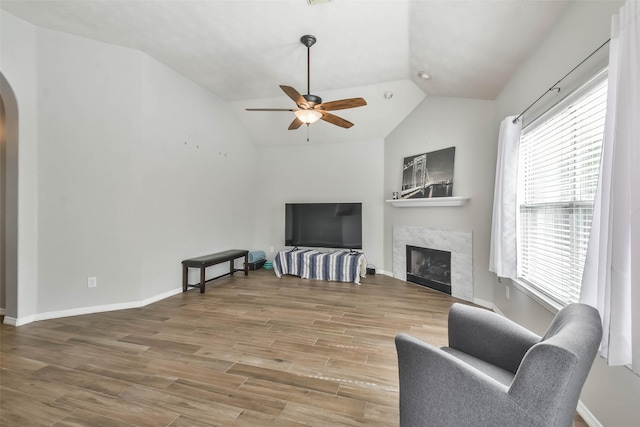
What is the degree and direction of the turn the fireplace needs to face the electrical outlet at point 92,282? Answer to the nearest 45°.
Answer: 0° — it already faces it

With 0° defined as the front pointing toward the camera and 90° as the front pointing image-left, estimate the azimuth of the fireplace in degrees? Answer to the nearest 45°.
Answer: approximately 45°

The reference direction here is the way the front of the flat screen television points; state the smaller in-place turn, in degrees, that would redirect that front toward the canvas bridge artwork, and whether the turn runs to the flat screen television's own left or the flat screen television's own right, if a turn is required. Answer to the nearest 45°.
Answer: approximately 45° to the flat screen television's own left

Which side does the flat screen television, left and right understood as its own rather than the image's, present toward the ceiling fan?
front

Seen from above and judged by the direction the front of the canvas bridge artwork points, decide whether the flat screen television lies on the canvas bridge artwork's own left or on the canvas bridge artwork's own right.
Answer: on the canvas bridge artwork's own right

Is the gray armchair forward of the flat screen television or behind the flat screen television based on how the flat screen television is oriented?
forward

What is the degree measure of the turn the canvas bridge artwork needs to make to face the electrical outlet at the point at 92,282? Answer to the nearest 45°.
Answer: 0° — it already faces it

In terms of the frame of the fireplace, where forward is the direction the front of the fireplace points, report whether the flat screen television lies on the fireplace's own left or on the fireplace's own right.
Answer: on the fireplace's own right

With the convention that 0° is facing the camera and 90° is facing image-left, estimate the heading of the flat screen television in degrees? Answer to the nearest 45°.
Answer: approximately 0°

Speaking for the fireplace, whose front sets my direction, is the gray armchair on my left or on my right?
on my left

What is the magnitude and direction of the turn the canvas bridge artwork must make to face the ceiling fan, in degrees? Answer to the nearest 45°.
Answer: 0° — it already faces it

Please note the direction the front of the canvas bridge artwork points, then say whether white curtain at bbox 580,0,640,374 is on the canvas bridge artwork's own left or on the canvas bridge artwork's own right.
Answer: on the canvas bridge artwork's own left

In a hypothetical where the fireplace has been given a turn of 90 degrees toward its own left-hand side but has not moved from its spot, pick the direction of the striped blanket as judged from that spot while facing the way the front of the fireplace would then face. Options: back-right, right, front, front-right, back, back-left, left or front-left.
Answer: back-right

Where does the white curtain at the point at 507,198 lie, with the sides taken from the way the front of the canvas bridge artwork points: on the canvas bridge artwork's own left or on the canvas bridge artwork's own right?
on the canvas bridge artwork's own left

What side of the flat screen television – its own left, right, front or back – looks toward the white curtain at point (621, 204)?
front
